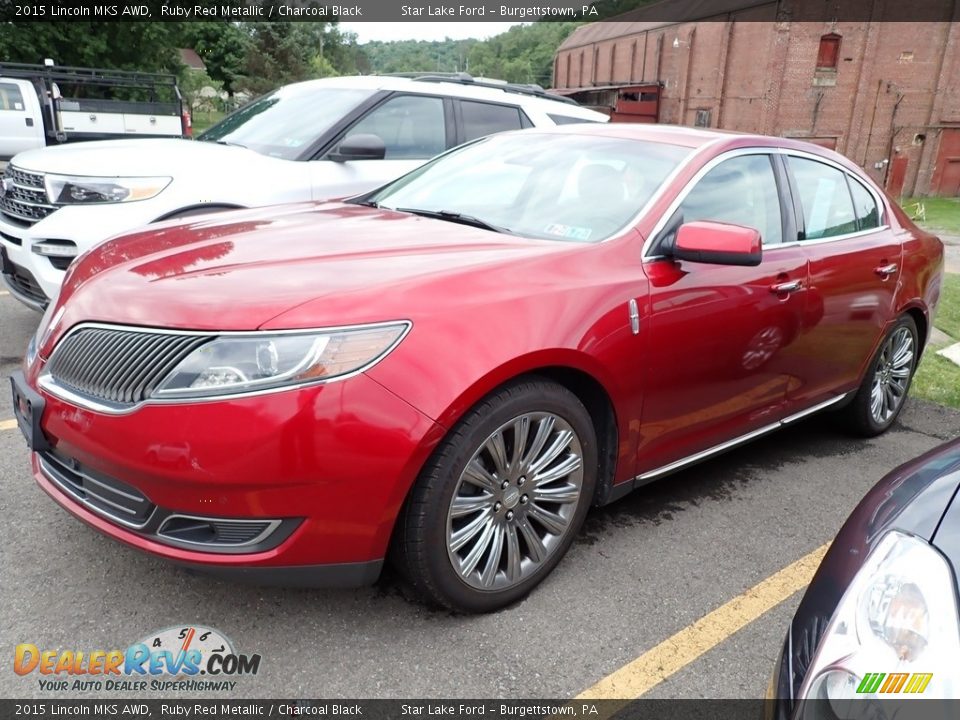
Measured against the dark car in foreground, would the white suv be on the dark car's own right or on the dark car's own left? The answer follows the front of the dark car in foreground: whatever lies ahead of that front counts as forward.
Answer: on the dark car's own right

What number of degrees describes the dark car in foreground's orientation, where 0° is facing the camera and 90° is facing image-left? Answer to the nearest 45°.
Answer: approximately 45°

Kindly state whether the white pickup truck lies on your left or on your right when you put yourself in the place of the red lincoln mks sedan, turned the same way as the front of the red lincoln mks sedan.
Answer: on your right

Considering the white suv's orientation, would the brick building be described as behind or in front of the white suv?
behind

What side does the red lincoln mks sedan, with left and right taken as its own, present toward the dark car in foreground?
left

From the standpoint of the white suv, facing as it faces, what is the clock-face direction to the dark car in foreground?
The dark car in foreground is roughly at 10 o'clock from the white suv.

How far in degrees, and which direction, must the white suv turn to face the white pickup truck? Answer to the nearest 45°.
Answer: approximately 135° to its right
